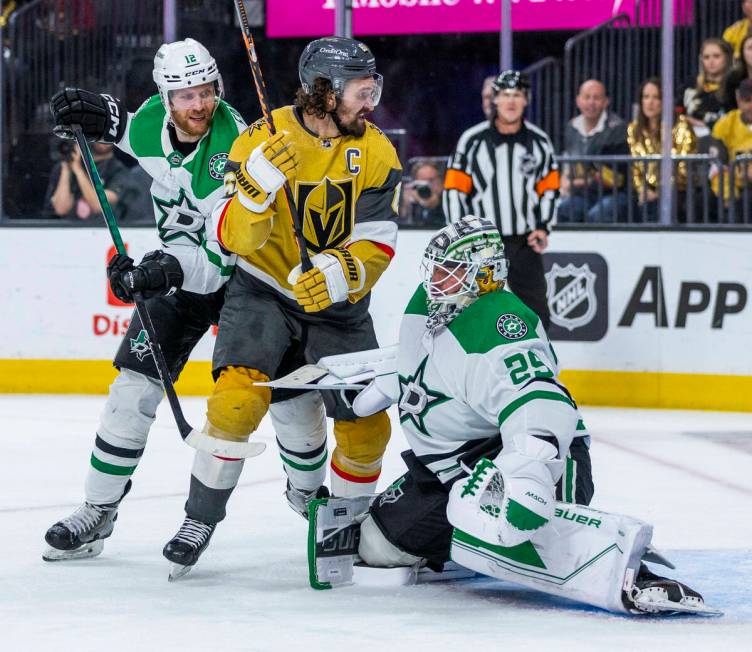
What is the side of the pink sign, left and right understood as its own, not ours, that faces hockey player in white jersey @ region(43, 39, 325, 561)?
front

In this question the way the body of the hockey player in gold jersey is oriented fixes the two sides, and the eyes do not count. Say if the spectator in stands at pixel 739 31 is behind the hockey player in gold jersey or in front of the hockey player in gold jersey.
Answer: behind

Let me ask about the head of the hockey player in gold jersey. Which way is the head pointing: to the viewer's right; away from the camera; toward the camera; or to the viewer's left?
to the viewer's right

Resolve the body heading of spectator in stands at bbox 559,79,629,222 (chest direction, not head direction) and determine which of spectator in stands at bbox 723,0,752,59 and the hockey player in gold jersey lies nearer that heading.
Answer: the hockey player in gold jersey

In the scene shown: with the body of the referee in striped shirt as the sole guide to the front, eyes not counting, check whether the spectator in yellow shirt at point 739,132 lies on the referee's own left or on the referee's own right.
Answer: on the referee's own left
